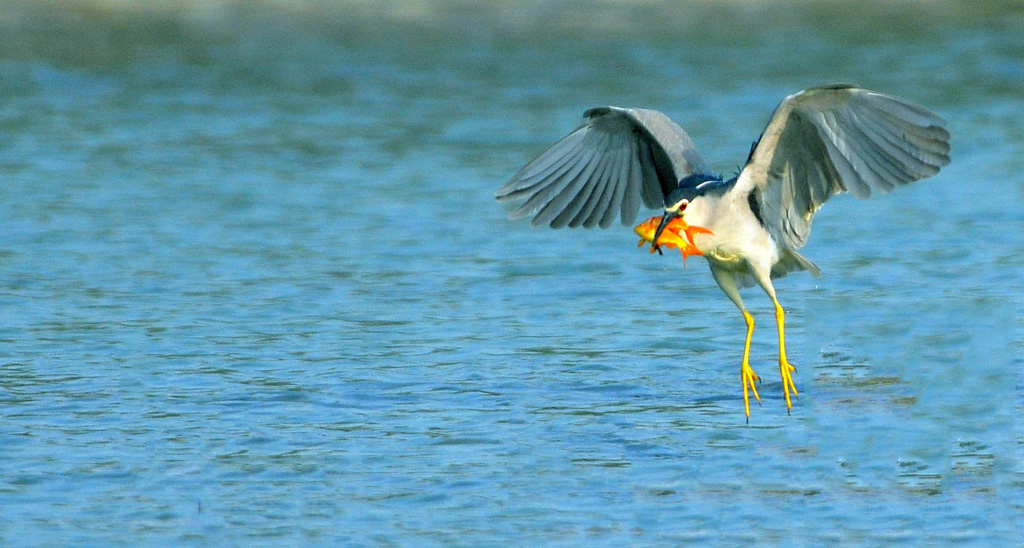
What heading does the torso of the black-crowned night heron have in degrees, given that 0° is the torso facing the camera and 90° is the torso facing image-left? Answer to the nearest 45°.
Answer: approximately 45°
